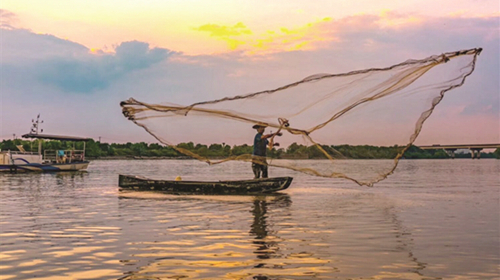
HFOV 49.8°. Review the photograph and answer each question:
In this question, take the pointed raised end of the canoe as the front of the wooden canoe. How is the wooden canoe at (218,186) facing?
to the viewer's right

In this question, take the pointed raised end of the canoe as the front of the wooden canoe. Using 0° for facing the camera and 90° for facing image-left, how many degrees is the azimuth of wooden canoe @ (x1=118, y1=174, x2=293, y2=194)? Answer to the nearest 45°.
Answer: approximately 270°
